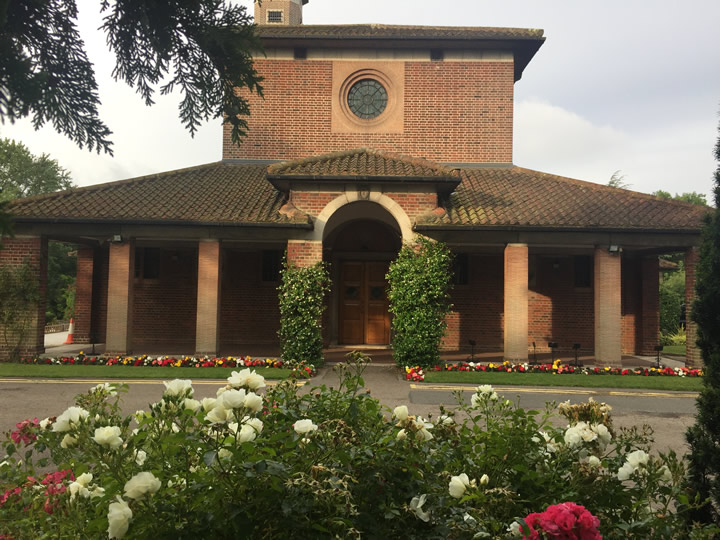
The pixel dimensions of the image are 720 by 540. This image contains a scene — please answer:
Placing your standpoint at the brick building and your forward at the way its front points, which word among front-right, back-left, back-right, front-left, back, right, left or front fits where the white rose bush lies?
front

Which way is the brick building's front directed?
toward the camera

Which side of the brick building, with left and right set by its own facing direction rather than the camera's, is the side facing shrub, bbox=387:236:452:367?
front

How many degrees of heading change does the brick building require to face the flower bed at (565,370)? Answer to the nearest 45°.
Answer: approximately 45° to its left

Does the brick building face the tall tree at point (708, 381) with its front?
yes

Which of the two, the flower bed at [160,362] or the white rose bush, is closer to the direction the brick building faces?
the white rose bush

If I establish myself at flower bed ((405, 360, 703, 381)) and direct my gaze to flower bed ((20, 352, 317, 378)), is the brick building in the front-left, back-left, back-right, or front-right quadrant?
front-right
